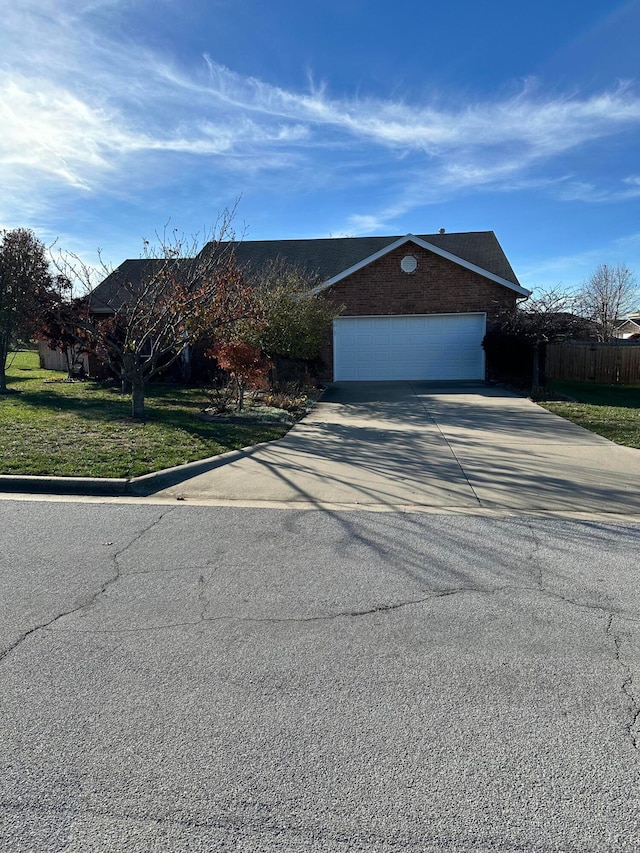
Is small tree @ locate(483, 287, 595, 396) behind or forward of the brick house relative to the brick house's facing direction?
forward

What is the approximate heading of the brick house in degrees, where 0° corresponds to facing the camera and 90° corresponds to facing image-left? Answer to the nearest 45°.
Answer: approximately 0°

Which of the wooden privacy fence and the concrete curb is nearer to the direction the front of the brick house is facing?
the concrete curb

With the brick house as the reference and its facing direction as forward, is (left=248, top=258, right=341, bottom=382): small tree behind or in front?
in front

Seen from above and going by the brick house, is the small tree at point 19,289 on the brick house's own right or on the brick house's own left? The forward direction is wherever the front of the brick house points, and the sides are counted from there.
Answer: on the brick house's own right

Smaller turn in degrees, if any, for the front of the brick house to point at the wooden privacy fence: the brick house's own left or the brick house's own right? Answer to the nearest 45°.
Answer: approximately 90° to the brick house's own left
